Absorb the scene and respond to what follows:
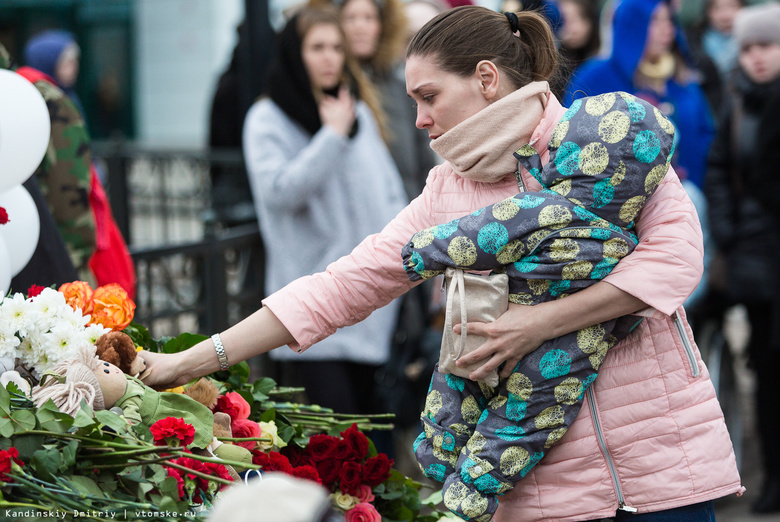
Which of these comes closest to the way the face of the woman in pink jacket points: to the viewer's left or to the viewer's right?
to the viewer's left

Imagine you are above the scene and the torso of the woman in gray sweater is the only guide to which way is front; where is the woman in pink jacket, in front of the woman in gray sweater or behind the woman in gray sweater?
in front

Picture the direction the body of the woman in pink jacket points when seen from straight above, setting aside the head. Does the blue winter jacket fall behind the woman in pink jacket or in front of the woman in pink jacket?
behind

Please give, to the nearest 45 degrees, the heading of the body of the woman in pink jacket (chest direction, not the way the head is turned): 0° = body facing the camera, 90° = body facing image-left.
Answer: approximately 45°

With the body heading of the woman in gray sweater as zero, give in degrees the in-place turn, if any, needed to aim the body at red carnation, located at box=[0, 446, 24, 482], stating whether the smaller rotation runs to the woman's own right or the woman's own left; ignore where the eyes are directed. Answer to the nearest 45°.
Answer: approximately 45° to the woman's own right

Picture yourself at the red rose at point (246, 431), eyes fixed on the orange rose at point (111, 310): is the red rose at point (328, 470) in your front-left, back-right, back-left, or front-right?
back-right

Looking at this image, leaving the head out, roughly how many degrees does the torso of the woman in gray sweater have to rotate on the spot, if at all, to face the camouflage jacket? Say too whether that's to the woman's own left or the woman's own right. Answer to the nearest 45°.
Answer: approximately 90° to the woman's own right
